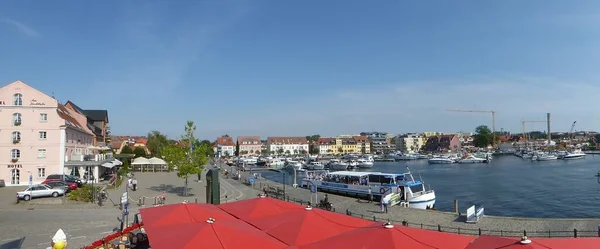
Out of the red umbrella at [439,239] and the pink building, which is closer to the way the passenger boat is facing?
the red umbrella

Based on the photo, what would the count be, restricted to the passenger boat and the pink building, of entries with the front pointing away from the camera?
0

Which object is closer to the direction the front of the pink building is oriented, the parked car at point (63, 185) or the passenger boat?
the parked car

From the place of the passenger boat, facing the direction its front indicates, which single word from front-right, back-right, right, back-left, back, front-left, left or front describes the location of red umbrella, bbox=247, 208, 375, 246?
front-right

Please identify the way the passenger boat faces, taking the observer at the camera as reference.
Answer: facing the viewer and to the right of the viewer

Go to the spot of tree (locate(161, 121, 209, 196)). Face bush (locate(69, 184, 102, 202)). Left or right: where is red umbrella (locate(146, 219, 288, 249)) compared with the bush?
left

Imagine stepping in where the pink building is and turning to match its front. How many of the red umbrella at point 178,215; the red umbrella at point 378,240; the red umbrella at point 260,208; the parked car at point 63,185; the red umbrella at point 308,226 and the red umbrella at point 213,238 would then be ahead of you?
6

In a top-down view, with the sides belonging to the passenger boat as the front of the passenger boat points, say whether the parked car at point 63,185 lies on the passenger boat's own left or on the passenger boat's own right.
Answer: on the passenger boat's own right

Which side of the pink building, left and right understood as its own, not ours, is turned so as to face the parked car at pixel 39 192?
front

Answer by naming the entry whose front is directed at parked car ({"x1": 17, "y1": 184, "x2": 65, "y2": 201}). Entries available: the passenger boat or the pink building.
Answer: the pink building

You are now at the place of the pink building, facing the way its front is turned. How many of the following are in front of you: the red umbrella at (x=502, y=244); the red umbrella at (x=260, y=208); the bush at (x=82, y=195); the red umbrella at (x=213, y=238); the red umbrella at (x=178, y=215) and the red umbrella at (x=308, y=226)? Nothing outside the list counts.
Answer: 6

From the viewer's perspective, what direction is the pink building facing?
toward the camera

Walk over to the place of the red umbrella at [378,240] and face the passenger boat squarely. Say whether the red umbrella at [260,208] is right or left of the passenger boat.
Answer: left
